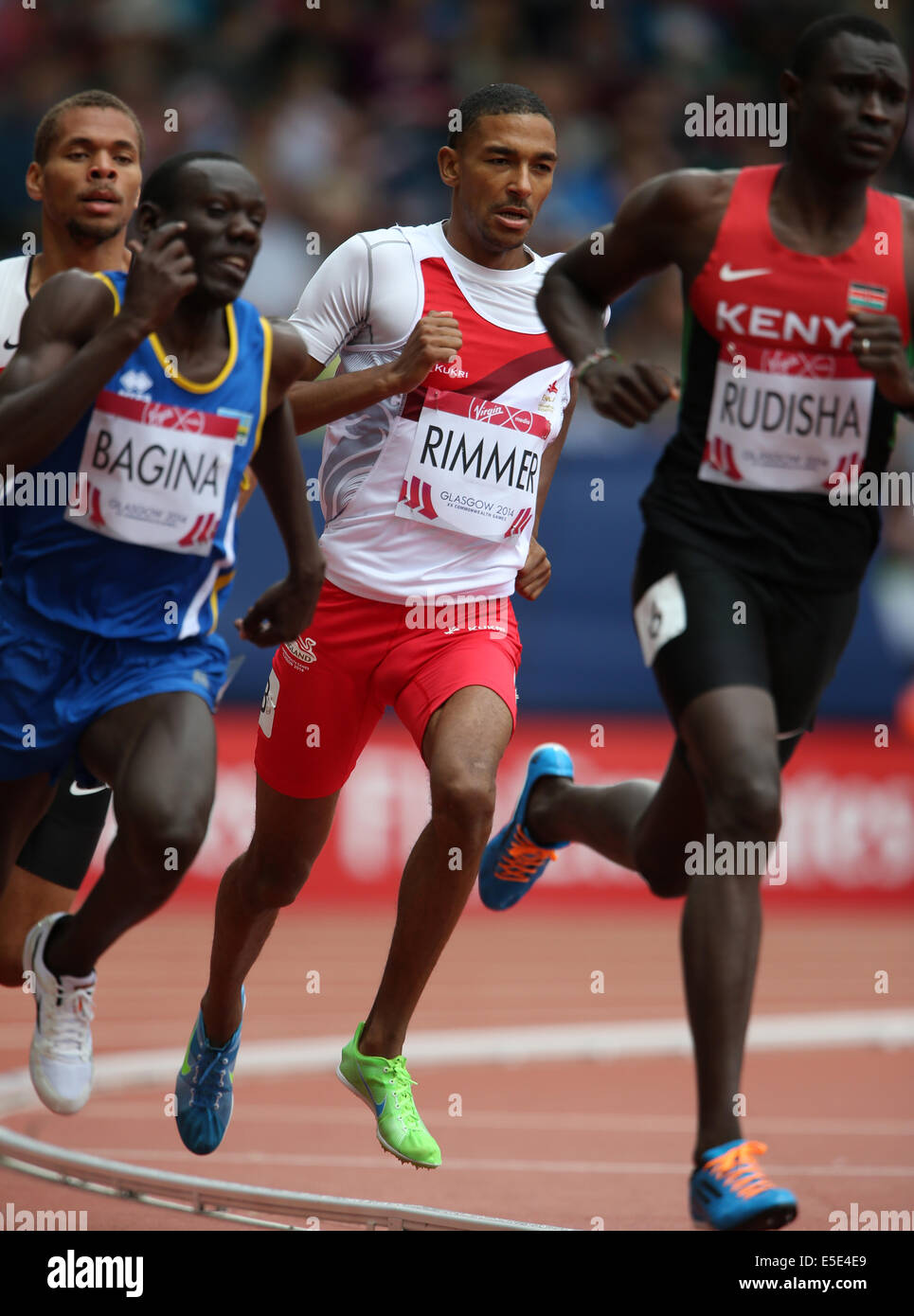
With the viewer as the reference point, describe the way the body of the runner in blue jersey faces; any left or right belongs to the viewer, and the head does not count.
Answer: facing the viewer and to the right of the viewer

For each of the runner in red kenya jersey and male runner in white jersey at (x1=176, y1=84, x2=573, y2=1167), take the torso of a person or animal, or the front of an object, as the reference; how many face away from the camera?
0

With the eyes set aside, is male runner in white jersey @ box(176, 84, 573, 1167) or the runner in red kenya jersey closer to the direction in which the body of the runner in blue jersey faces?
the runner in red kenya jersey

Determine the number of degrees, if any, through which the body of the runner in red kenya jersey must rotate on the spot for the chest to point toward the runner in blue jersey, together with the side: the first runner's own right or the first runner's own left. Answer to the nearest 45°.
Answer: approximately 135° to the first runner's own right

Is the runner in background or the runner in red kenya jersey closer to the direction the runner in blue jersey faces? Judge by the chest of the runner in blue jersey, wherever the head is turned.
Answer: the runner in red kenya jersey

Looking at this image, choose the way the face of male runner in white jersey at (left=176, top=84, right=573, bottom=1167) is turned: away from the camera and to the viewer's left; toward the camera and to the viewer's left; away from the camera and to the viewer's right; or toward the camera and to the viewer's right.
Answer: toward the camera and to the viewer's right

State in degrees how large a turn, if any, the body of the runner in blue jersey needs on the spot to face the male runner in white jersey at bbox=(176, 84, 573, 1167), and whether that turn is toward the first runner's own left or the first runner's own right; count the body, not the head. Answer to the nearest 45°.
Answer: approximately 90° to the first runner's own left

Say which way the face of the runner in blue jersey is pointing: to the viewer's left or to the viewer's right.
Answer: to the viewer's right

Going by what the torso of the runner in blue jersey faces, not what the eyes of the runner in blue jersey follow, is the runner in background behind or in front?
behind
